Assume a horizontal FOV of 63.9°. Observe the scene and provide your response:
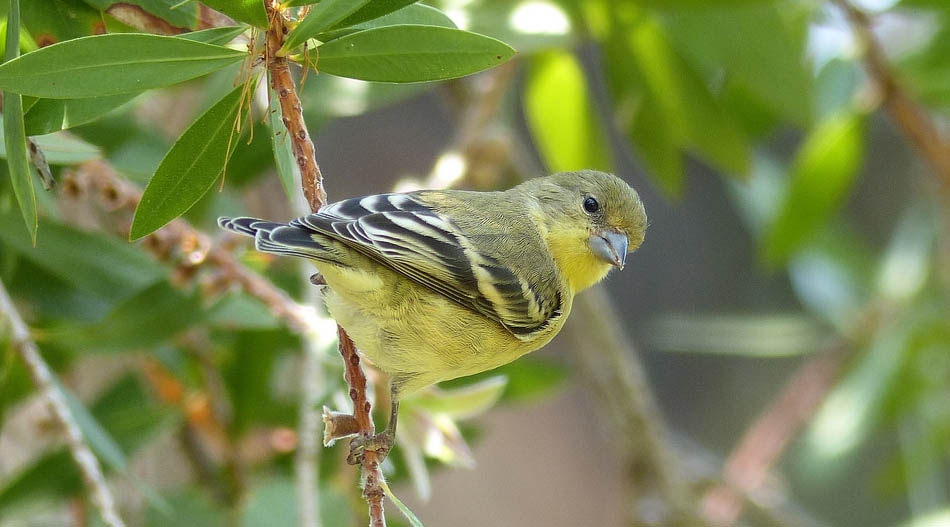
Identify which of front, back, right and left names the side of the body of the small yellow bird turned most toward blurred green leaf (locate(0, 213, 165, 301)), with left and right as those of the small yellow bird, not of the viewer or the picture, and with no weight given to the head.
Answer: back

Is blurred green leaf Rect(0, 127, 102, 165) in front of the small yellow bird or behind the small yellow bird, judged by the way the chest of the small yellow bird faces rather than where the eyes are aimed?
behind

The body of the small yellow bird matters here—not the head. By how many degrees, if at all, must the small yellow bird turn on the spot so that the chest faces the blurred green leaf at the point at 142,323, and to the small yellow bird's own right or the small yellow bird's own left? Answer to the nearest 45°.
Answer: approximately 135° to the small yellow bird's own left

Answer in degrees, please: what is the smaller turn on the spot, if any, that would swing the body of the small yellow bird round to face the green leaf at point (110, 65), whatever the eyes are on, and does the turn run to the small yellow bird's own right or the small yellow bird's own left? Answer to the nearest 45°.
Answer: approximately 135° to the small yellow bird's own right

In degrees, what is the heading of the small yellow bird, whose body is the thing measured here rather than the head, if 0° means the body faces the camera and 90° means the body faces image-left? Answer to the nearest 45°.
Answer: approximately 270°
